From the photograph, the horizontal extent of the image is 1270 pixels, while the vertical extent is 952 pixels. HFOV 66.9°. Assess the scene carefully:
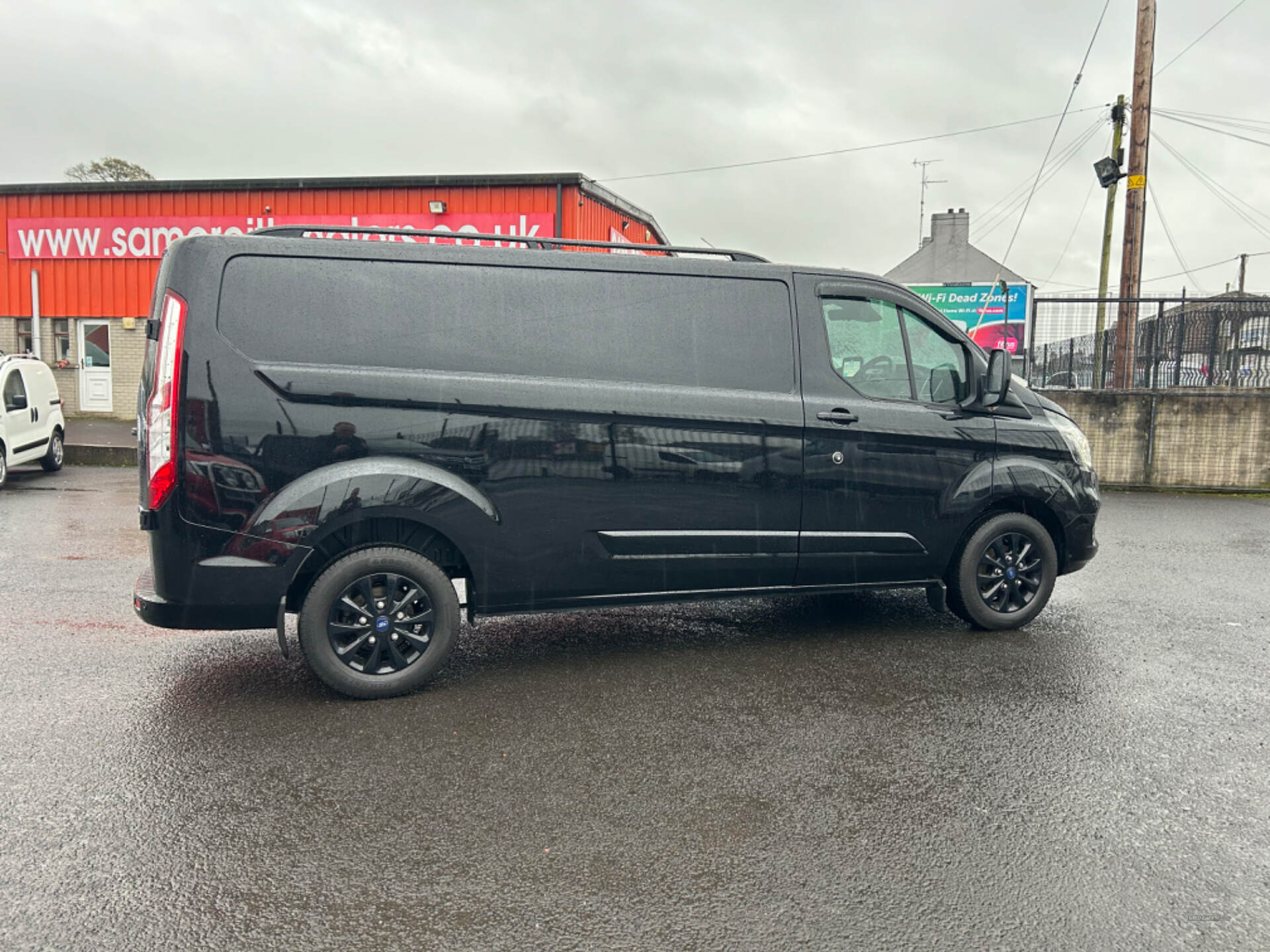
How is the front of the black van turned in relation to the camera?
facing to the right of the viewer

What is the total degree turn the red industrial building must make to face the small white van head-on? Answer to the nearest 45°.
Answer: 0° — it already faces it

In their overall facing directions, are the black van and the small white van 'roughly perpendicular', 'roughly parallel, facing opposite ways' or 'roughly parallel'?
roughly perpendicular

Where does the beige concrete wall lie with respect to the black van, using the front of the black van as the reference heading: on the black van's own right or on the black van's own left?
on the black van's own left

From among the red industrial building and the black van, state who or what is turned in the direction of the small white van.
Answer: the red industrial building

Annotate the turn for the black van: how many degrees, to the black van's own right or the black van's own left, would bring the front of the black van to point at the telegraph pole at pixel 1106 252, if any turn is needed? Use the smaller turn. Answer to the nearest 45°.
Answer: approximately 45° to the black van's own left

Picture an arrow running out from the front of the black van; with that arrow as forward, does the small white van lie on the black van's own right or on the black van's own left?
on the black van's own left

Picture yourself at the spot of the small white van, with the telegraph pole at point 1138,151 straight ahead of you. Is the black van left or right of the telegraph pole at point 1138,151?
right

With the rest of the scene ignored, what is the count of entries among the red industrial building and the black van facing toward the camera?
1

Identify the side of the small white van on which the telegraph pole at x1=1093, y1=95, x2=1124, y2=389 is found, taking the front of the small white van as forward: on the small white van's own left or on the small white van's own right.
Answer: on the small white van's own left

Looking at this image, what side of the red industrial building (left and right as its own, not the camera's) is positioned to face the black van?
front

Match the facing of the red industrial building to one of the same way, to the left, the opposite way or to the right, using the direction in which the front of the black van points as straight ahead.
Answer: to the right

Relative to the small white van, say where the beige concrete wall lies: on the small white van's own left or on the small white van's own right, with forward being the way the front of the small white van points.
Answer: on the small white van's own left
